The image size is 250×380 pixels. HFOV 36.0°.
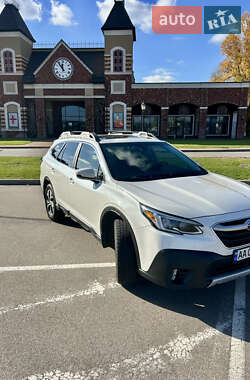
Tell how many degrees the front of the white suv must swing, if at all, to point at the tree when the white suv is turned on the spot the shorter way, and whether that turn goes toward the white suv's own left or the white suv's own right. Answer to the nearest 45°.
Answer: approximately 135° to the white suv's own left

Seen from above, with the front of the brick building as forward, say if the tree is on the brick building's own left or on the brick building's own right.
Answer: on the brick building's own left

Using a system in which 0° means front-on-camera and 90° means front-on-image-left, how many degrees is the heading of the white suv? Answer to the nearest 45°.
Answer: approximately 315°

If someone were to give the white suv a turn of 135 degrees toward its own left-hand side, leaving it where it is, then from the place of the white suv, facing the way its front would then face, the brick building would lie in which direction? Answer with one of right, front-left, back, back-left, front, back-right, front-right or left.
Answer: front

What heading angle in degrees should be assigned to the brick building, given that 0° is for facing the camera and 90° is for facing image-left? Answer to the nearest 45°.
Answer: approximately 0°
